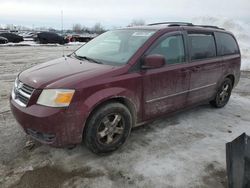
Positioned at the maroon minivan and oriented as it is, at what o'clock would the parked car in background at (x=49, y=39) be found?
The parked car in background is roughly at 4 o'clock from the maroon minivan.

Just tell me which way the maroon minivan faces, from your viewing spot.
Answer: facing the viewer and to the left of the viewer
